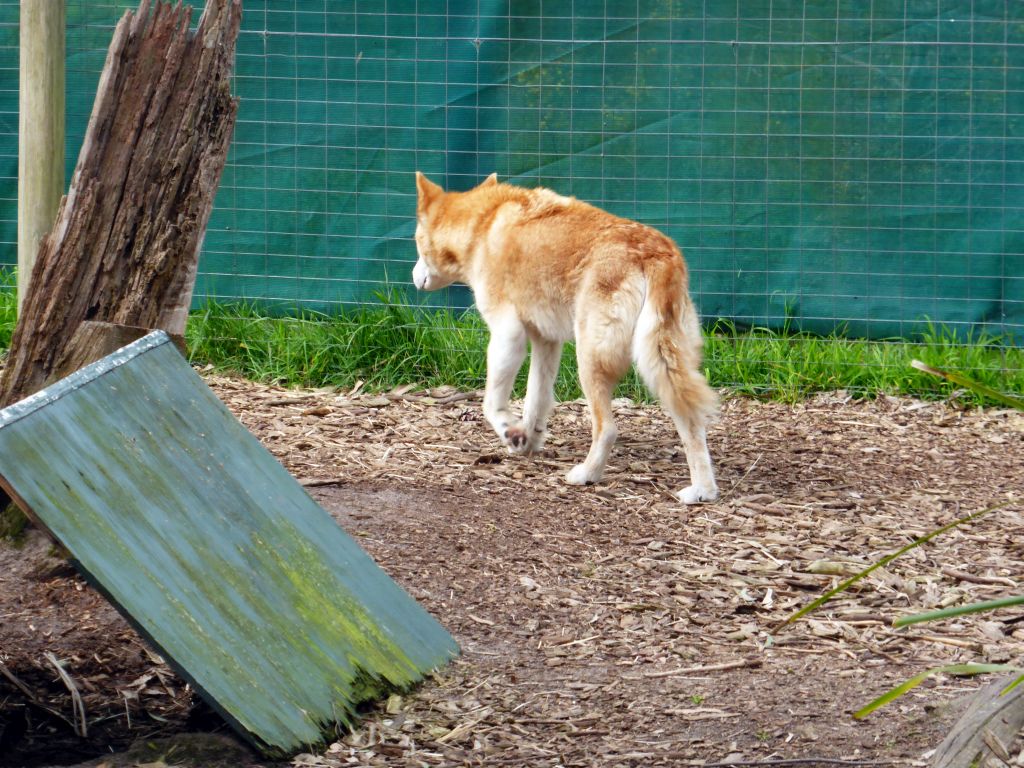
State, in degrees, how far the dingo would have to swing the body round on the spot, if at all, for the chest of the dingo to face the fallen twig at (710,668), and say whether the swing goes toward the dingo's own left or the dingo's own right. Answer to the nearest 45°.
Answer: approximately 135° to the dingo's own left

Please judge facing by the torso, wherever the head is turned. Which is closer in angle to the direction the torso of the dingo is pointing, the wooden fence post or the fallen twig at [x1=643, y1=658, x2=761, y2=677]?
the wooden fence post

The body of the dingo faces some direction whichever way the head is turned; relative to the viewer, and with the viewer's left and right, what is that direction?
facing away from the viewer and to the left of the viewer

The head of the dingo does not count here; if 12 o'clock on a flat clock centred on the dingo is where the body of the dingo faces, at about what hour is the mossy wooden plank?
The mossy wooden plank is roughly at 8 o'clock from the dingo.

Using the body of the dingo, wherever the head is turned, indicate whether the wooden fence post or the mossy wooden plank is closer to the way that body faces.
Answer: the wooden fence post

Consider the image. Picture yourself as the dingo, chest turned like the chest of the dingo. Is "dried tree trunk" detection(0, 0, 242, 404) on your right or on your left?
on your left
